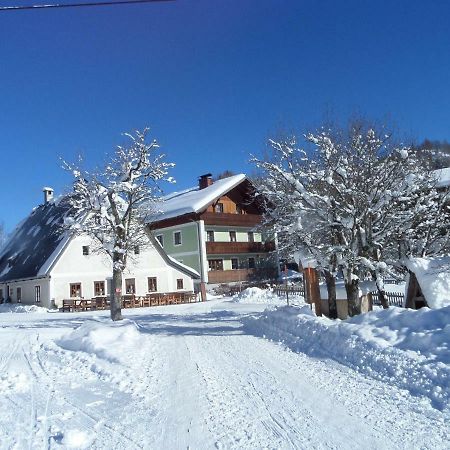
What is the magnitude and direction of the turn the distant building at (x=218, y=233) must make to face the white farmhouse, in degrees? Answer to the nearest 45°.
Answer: approximately 90° to its right

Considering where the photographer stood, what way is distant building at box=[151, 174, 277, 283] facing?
facing the viewer and to the right of the viewer

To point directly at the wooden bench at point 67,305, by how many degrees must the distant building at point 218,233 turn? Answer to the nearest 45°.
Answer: approximately 90° to its right

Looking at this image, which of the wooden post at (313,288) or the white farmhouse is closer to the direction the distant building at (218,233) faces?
the wooden post

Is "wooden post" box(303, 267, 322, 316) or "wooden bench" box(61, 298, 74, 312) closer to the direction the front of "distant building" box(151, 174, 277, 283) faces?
the wooden post

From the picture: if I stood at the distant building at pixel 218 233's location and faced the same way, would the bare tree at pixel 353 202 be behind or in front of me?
in front

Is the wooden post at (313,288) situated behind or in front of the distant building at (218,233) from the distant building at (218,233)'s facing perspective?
in front
